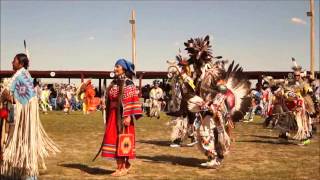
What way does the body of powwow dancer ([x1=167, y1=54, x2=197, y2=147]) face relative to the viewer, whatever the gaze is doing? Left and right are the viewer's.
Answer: facing to the left of the viewer
